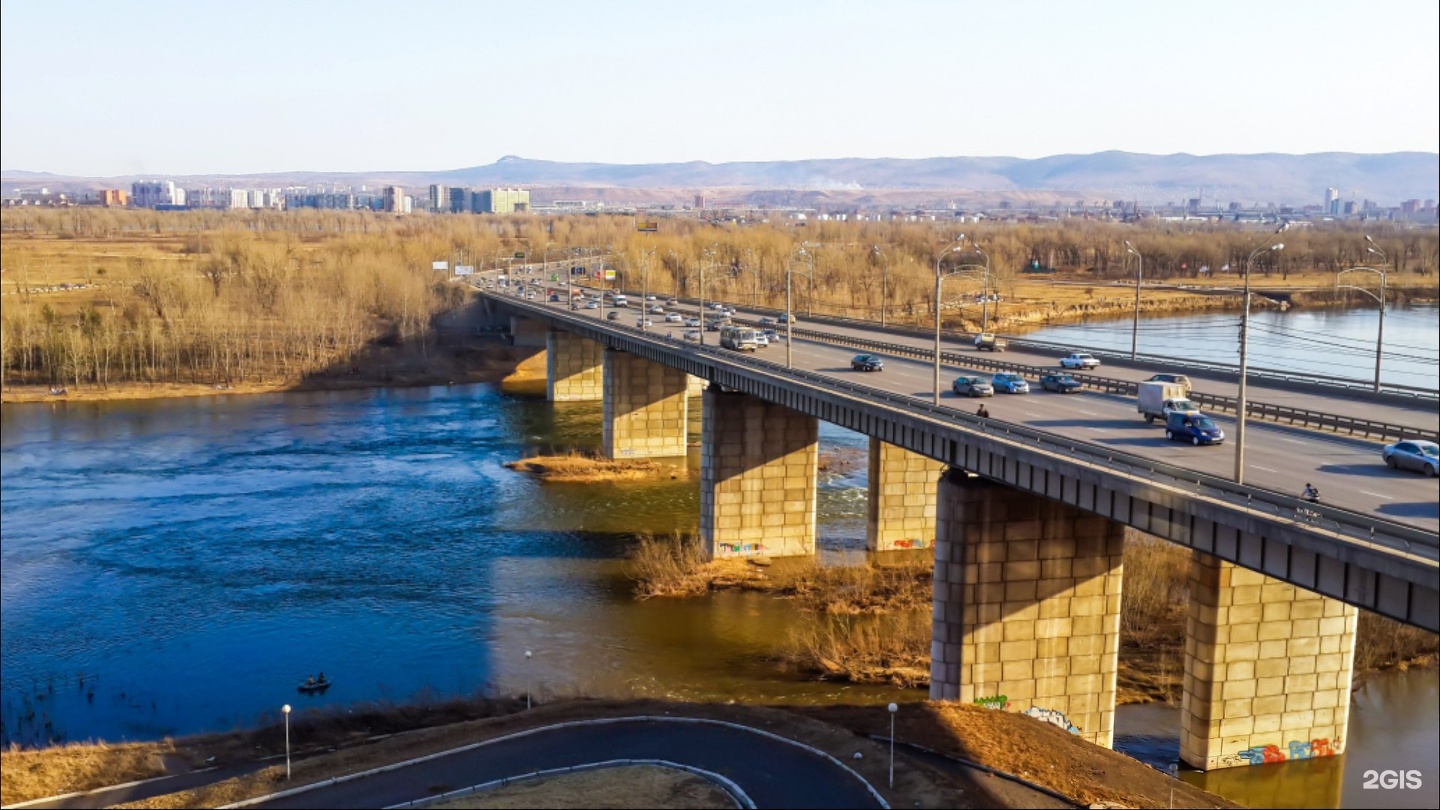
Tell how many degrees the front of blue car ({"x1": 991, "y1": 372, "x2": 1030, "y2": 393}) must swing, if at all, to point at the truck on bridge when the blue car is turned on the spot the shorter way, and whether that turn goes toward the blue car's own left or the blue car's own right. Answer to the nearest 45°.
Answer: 0° — it already faces it

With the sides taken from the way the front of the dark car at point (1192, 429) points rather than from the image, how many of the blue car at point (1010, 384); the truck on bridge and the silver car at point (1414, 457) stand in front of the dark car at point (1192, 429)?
1

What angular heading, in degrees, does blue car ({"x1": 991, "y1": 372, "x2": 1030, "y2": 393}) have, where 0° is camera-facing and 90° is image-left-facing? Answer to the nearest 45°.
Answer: approximately 315°

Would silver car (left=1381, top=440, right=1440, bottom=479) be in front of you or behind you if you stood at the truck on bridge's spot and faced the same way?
in front

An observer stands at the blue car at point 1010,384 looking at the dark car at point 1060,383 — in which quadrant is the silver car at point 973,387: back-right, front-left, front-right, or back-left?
back-right

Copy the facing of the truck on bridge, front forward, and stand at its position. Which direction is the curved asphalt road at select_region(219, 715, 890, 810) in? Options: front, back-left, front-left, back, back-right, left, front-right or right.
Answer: right

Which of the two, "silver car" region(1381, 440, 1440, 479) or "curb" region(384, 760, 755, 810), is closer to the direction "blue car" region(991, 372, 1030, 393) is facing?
the silver car

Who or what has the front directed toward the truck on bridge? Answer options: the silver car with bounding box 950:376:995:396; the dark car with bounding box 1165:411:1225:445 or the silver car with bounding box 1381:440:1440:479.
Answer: the silver car with bounding box 950:376:995:396

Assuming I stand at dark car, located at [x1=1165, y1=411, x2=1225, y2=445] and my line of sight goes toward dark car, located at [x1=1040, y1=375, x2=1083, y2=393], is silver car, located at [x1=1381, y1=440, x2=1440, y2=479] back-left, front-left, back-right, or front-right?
back-right

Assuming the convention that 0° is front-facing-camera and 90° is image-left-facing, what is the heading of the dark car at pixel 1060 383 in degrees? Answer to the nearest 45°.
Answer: approximately 315°
